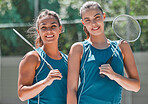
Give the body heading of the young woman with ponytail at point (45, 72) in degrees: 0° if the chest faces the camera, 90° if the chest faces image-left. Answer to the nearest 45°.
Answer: approximately 315°
